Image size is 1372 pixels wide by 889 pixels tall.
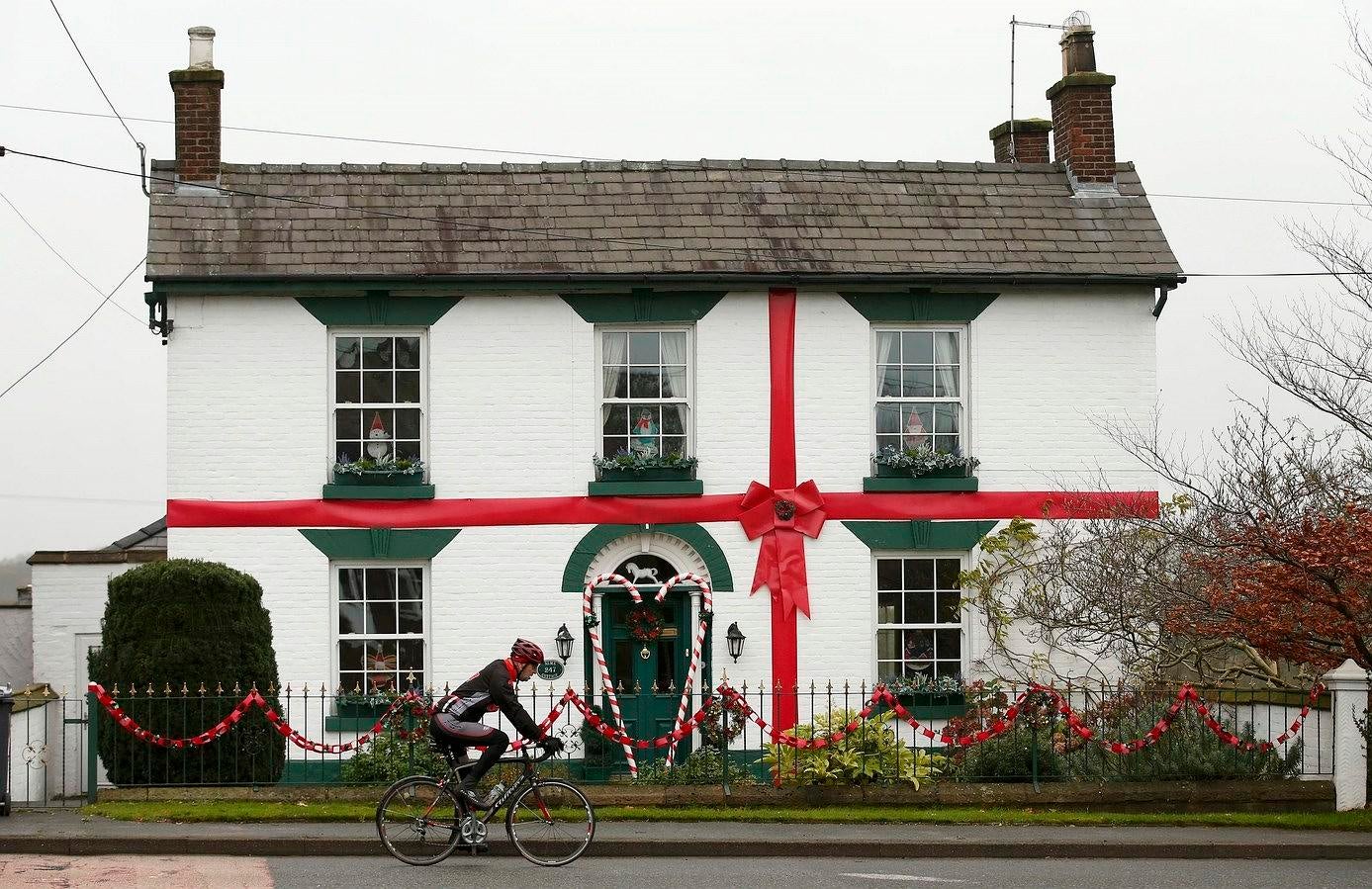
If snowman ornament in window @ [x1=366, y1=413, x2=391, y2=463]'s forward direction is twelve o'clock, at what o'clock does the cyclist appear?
The cyclist is roughly at 12 o'clock from the snowman ornament in window.

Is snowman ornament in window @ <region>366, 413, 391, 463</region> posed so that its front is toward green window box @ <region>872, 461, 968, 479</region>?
no

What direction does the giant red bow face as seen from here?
toward the camera

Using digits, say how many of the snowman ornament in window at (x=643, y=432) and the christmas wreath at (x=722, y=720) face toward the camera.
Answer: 2

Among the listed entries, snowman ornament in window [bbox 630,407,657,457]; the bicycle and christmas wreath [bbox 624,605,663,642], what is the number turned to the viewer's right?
1

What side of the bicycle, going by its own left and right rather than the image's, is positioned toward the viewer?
right

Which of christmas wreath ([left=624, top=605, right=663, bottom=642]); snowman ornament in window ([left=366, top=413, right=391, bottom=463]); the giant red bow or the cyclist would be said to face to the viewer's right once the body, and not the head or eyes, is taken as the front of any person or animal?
the cyclist

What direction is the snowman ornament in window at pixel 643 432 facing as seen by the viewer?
toward the camera

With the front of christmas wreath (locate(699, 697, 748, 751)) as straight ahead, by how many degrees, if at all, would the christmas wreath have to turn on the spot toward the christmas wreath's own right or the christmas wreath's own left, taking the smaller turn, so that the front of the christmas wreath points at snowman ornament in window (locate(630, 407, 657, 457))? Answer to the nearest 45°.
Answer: approximately 180°

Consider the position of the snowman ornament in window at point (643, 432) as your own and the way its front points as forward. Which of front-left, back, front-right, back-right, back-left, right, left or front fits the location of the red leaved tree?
front-left

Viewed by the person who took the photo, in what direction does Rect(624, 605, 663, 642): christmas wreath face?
facing the viewer

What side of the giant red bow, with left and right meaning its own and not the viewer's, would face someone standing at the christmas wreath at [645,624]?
right

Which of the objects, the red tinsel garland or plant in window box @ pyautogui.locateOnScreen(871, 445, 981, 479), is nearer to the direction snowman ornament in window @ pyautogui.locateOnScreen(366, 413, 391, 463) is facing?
the red tinsel garland

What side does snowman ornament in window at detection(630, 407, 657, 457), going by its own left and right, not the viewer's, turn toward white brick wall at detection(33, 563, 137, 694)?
right

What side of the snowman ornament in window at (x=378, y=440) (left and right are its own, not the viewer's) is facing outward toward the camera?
front

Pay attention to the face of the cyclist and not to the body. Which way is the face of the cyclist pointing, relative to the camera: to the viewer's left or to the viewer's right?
to the viewer's right

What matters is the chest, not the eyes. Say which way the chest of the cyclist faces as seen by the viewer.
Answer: to the viewer's right
